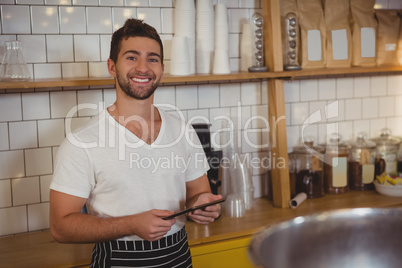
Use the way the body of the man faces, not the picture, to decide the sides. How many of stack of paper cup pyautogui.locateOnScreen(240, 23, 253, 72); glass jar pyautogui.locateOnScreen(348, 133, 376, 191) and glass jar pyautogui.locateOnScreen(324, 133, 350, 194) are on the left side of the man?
3

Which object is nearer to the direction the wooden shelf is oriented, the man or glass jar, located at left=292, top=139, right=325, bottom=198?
the man

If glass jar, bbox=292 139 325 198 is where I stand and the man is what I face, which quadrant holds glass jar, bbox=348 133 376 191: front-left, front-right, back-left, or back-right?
back-left

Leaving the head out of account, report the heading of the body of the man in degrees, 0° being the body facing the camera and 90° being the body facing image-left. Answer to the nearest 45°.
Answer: approximately 315°

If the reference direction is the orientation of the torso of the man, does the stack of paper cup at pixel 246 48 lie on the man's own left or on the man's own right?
on the man's own left

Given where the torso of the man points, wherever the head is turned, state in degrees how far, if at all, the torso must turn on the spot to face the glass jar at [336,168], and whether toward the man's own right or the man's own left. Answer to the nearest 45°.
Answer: approximately 90° to the man's own left

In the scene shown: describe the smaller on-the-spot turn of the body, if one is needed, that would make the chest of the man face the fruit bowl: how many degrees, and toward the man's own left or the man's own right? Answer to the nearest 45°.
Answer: approximately 90° to the man's own left

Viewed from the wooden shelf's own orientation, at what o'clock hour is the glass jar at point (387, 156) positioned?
The glass jar is roughly at 8 o'clock from the wooden shelf.

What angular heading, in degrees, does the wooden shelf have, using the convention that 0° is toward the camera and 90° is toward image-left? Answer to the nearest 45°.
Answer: approximately 0°

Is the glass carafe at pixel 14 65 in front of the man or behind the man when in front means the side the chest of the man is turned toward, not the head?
behind
